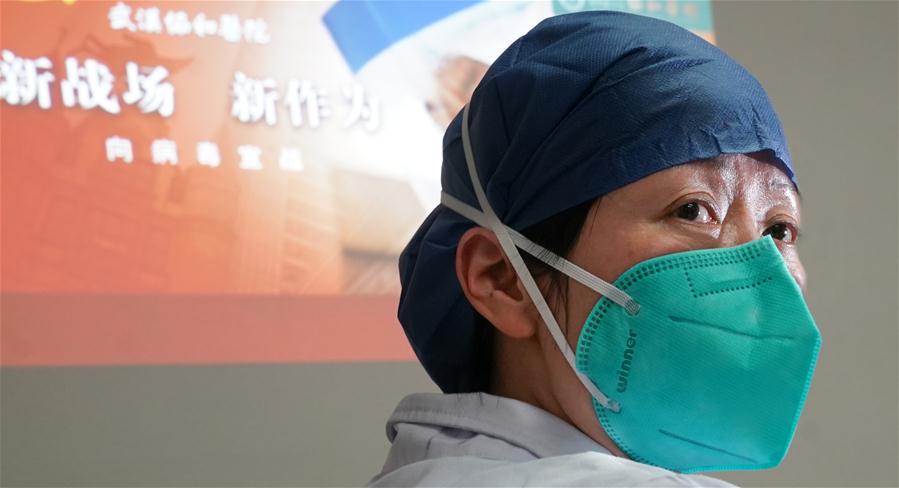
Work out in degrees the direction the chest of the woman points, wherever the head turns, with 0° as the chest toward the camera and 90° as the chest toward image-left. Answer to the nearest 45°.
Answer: approximately 315°

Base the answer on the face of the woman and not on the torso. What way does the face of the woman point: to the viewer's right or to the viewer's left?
to the viewer's right
